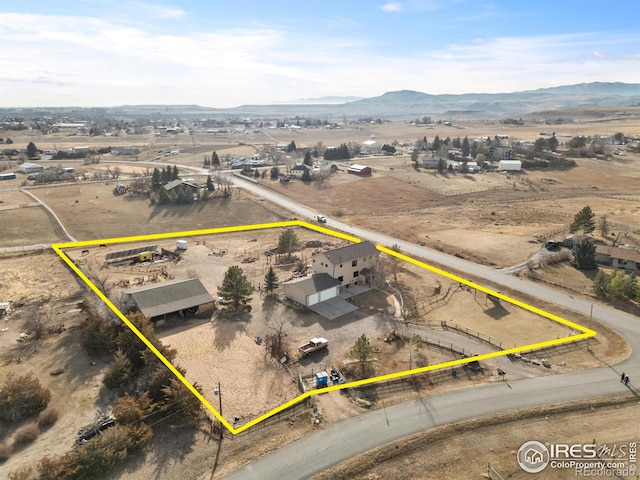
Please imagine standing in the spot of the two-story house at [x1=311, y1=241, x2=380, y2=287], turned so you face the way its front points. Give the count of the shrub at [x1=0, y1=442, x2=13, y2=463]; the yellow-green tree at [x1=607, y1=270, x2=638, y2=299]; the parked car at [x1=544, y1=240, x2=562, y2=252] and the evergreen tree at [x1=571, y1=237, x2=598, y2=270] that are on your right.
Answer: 1

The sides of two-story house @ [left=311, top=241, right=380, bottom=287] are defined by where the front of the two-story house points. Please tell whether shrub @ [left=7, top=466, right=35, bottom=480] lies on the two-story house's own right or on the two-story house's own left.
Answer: on the two-story house's own right

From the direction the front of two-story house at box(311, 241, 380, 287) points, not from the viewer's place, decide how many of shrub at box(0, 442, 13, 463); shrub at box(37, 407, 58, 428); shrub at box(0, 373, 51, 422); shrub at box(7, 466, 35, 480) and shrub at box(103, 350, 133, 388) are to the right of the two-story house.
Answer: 5

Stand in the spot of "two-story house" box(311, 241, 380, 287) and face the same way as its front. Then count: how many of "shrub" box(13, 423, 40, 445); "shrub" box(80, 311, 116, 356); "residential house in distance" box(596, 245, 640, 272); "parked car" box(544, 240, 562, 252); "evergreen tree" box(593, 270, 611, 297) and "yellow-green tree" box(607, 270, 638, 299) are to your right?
2

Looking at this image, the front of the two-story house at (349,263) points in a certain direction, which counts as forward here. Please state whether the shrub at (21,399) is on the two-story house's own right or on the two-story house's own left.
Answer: on the two-story house's own right

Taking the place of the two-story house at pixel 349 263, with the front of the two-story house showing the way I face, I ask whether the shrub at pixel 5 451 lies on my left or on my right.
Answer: on my right

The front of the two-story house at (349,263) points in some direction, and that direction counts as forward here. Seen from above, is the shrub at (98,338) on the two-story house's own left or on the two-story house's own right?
on the two-story house's own right

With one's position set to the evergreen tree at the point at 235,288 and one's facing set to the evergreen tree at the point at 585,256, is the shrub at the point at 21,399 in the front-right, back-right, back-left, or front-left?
back-right

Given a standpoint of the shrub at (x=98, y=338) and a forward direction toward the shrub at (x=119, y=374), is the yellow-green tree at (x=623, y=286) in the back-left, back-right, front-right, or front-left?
front-left

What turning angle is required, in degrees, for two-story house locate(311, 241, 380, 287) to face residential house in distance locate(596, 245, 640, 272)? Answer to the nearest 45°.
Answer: approximately 45° to its left

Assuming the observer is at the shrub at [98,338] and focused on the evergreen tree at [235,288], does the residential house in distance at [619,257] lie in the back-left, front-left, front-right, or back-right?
front-right

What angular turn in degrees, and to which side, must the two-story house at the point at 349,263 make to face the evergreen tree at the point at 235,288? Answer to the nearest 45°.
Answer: approximately 90° to its right

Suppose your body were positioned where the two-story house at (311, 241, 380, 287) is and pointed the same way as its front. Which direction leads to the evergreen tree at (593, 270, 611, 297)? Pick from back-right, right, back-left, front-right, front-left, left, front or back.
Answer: front-left

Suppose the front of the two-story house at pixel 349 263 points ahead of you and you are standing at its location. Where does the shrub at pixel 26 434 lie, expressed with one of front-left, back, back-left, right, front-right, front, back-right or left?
right

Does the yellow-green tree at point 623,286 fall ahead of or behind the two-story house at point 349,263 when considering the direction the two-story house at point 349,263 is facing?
ahead

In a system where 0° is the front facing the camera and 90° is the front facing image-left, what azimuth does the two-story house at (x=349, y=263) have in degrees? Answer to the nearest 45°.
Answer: approximately 315°

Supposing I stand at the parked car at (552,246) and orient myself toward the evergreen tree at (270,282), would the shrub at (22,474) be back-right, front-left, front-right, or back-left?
front-left
